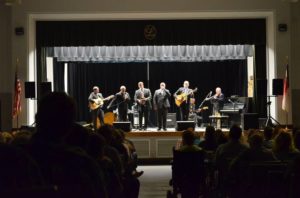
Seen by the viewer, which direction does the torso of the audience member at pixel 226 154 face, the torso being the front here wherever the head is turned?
away from the camera

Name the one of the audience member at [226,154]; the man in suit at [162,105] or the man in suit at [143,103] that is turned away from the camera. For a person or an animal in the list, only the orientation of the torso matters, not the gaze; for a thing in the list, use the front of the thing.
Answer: the audience member

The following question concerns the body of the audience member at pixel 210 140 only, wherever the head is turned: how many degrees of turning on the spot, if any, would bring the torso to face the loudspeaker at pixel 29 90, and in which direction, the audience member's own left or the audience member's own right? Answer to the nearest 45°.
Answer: approximately 45° to the audience member's own left

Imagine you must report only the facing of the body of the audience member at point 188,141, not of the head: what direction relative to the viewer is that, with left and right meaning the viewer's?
facing away from the viewer

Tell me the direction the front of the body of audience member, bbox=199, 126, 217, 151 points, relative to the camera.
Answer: away from the camera

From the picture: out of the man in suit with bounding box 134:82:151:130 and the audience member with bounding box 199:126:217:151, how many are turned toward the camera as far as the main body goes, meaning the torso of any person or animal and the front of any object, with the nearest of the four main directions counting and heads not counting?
1

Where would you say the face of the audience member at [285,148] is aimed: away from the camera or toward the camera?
away from the camera

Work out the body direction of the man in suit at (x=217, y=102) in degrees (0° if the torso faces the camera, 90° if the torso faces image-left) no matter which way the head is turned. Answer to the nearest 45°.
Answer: approximately 45°

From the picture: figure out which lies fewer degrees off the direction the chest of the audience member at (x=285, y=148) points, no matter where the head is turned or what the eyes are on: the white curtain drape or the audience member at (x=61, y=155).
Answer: the white curtain drape

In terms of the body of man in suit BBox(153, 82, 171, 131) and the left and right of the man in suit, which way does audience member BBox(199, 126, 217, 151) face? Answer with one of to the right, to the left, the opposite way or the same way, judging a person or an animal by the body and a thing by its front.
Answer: the opposite way

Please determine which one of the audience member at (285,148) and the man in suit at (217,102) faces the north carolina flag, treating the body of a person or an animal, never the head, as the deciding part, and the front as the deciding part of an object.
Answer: the audience member

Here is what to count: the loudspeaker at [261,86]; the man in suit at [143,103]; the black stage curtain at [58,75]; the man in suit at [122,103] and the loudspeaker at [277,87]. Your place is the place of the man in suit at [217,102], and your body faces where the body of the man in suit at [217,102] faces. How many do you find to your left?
2

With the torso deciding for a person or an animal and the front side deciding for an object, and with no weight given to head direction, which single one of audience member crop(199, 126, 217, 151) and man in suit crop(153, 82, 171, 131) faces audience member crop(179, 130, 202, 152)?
the man in suit

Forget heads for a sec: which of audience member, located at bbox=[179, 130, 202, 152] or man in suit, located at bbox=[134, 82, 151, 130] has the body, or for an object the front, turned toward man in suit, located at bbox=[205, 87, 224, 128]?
the audience member

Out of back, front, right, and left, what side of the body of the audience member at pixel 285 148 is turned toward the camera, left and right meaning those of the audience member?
back
